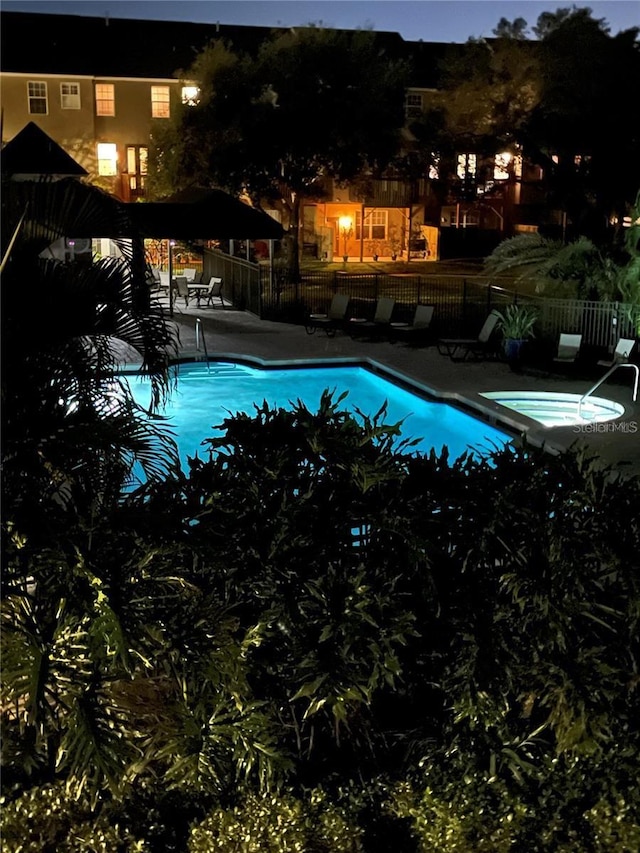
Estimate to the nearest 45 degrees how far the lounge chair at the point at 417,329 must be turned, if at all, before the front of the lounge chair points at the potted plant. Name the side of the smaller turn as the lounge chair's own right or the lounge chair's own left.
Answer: approximately 90° to the lounge chair's own left

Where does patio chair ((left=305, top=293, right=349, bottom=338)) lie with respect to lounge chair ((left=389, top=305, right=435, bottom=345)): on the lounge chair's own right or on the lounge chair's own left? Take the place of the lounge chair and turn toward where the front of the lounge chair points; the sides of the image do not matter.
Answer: on the lounge chair's own right

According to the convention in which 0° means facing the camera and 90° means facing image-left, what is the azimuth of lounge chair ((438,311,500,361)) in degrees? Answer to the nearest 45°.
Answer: approximately 90°

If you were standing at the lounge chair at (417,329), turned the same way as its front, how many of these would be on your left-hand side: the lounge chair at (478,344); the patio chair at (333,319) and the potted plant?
2

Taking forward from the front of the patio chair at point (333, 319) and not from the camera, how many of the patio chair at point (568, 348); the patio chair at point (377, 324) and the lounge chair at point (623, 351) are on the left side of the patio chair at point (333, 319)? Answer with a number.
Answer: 3

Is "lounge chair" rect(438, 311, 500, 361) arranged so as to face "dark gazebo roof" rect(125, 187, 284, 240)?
yes

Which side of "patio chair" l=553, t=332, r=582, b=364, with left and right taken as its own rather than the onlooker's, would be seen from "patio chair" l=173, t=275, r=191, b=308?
right

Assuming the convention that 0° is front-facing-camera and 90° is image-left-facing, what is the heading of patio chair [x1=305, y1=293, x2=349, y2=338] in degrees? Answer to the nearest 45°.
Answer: approximately 45°

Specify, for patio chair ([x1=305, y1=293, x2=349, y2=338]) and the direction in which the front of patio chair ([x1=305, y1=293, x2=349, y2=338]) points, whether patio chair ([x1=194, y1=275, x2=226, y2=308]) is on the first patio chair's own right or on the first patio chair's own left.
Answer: on the first patio chair's own right
